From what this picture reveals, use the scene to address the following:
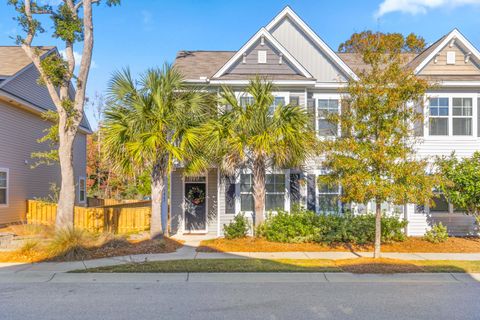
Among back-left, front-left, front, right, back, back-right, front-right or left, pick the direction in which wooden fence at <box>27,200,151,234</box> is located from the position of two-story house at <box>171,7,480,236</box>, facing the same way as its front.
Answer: right

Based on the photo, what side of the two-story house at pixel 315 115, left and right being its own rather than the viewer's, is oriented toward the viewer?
front

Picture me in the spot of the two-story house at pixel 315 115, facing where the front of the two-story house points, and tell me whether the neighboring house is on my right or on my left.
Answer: on my right

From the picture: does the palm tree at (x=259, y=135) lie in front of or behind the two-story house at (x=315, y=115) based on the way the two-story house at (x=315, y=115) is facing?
in front

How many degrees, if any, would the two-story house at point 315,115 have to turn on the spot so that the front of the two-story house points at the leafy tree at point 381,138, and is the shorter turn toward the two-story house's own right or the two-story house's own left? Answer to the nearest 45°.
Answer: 0° — it already faces it

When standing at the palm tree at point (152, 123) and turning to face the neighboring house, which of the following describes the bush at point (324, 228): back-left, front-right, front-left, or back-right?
back-right

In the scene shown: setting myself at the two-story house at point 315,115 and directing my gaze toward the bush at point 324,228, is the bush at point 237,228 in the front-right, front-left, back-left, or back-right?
front-right

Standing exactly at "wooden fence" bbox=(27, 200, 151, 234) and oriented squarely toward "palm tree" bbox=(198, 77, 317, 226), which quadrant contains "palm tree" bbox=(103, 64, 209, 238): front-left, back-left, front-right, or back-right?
front-right
